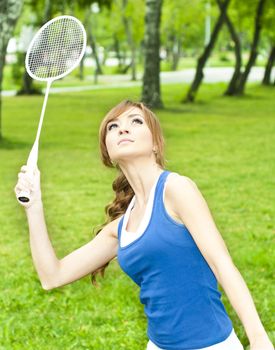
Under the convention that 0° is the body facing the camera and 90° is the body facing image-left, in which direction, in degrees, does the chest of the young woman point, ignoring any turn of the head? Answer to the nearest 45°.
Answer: approximately 45°

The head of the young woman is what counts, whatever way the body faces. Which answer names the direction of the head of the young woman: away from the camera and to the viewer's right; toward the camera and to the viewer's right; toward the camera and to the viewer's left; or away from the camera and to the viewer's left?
toward the camera and to the viewer's left

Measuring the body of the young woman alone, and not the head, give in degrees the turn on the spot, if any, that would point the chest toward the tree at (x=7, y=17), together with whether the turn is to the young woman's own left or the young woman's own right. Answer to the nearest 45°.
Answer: approximately 135° to the young woman's own right
